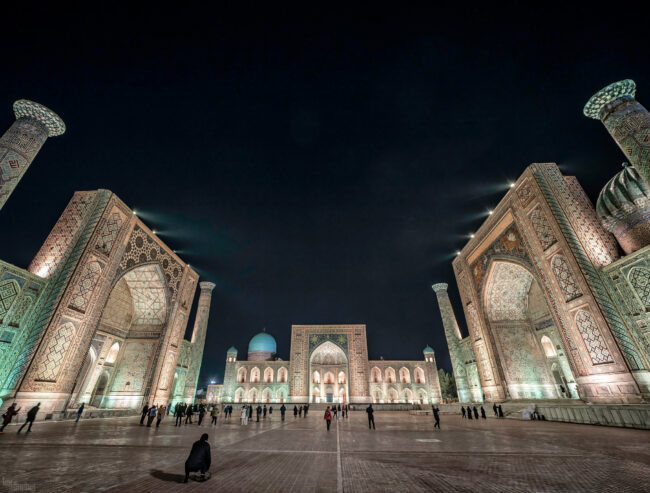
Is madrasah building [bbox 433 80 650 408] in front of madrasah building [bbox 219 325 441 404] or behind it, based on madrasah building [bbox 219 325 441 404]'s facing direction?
in front

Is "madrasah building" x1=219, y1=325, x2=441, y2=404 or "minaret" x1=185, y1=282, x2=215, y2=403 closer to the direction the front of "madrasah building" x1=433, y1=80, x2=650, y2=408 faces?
the minaret

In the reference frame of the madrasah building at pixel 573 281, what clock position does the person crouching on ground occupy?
The person crouching on ground is roughly at 11 o'clock from the madrasah building.

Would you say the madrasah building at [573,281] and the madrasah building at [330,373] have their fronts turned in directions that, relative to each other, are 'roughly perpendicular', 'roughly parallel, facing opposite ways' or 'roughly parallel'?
roughly perpendicular

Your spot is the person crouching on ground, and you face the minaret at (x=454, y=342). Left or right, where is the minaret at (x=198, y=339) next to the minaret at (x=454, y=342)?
left

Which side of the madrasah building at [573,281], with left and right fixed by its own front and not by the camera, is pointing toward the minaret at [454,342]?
right

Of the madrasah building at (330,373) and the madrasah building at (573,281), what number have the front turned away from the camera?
0

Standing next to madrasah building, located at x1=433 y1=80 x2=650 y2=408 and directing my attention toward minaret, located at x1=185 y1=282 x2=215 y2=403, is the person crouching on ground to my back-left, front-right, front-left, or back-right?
front-left

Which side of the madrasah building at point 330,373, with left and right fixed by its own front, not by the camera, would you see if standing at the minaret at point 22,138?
front

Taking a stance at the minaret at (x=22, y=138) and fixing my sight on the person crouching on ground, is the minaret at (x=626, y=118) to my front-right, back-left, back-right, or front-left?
front-left

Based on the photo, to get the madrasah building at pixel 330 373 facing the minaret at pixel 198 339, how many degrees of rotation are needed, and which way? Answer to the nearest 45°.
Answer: approximately 45° to its right

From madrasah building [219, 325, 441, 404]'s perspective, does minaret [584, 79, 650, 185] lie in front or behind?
in front

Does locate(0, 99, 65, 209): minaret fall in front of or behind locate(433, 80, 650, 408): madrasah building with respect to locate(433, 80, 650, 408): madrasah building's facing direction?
in front

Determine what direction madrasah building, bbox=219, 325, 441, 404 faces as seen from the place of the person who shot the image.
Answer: facing the viewer

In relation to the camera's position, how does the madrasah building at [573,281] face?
facing the viewer and to the left of the viewer

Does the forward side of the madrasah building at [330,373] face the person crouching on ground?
yes
